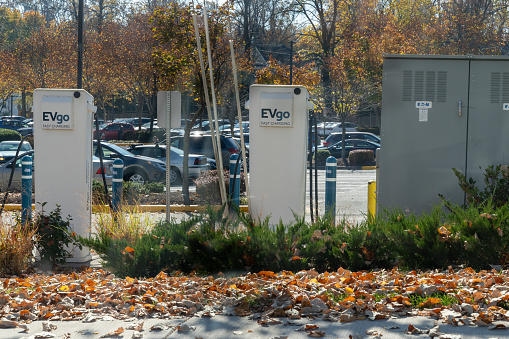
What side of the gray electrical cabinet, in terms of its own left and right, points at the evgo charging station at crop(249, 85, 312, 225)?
right

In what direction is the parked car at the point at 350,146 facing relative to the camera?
to the viewer's left

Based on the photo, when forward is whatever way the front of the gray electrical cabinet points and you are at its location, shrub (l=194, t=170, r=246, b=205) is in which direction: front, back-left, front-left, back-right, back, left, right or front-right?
back-right

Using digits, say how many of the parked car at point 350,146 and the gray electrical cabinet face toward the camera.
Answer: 1

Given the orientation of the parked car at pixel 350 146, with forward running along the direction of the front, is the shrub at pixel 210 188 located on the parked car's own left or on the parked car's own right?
on the parked car's own left

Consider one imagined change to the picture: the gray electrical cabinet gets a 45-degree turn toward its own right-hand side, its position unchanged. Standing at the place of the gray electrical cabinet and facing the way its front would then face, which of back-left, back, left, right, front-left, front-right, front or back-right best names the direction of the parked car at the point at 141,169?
right

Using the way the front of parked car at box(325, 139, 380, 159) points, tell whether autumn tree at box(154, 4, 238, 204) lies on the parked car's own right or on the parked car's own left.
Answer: on the parked car's own left
